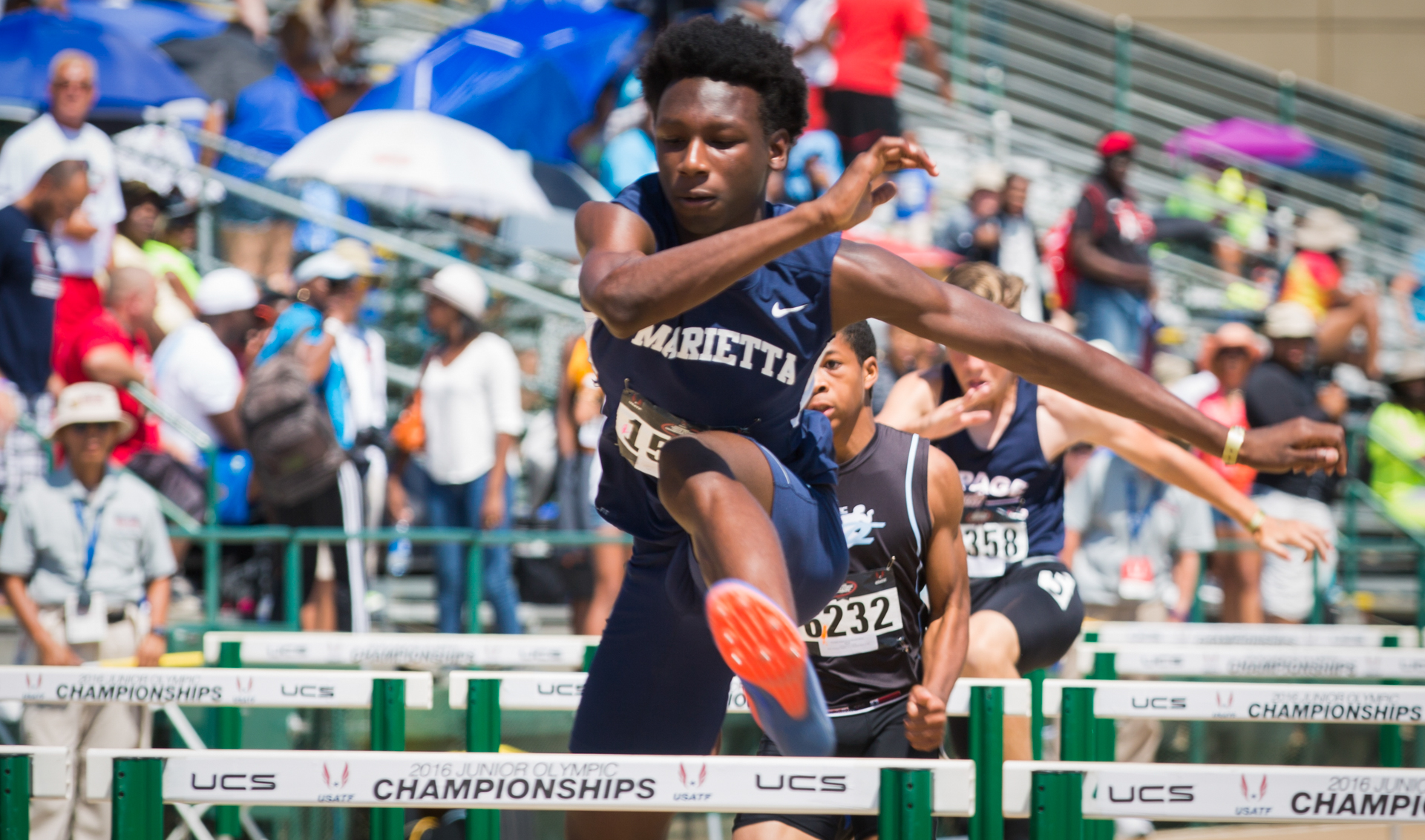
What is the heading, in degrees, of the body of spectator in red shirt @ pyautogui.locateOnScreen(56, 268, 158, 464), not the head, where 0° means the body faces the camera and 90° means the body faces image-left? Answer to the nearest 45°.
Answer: approximately 270°

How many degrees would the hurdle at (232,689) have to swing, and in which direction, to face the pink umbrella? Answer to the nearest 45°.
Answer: approximately 135° to its left

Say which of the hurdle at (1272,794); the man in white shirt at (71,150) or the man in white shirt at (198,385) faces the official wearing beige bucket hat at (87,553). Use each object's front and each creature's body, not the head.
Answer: the man in white shirt at (71,150)

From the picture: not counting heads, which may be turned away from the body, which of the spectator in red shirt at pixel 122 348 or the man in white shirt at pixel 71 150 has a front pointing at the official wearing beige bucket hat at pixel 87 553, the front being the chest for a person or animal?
the man in white shirt

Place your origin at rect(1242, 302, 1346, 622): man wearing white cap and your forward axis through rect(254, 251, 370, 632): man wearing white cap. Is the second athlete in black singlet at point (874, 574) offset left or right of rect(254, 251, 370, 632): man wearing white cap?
left

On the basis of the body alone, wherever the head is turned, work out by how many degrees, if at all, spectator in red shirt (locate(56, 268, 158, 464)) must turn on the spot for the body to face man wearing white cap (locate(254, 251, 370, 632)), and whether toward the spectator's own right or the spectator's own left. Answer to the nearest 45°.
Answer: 0° — they already face them

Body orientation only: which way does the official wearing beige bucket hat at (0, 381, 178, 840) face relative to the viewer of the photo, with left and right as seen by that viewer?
facing the viewer

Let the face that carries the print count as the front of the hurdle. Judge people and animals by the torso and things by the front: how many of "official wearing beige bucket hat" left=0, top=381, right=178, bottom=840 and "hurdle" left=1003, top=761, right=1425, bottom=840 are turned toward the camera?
2

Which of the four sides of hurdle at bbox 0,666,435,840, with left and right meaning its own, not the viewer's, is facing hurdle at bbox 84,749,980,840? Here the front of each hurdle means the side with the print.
front

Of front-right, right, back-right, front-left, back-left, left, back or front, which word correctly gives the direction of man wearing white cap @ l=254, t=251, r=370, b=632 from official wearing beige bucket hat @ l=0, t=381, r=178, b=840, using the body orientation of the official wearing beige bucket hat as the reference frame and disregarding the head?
back-left

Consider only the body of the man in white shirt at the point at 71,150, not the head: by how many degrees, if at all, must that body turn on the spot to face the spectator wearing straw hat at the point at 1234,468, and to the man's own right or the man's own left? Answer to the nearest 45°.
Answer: approximately 90° to the man's own left

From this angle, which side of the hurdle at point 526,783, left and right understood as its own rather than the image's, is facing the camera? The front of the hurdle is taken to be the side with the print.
front

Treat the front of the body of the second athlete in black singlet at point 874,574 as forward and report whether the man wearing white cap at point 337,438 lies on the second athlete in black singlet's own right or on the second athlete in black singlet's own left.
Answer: on the second athlete in black singlet's own right

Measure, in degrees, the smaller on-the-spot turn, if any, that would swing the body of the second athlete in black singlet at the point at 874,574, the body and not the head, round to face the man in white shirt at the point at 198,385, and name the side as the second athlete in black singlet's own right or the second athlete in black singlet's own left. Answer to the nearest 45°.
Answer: approximately 90° to the second athlete in black singlet's own right
